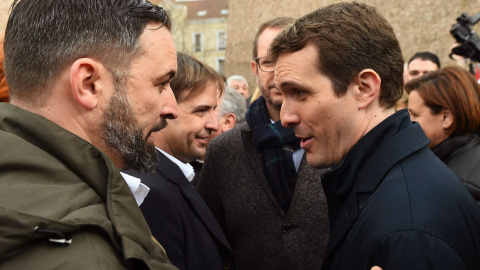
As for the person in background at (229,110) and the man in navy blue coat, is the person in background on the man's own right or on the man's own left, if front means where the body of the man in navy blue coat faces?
on the man's own right

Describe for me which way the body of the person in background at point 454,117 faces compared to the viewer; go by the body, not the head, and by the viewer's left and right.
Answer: facing to the left of the viewer

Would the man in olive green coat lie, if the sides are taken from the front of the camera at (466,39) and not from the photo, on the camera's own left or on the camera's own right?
on the camera's own left

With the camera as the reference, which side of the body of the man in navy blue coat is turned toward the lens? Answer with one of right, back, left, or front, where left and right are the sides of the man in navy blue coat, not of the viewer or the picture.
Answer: left

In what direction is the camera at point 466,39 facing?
to the viewer's left

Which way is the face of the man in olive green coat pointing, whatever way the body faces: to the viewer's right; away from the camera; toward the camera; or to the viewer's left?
to the viewer's right

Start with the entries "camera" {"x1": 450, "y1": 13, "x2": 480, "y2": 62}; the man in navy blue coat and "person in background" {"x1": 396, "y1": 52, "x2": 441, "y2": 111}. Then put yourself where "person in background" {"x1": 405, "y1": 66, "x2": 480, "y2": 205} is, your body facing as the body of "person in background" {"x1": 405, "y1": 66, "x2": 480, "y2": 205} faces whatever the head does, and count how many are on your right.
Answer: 2

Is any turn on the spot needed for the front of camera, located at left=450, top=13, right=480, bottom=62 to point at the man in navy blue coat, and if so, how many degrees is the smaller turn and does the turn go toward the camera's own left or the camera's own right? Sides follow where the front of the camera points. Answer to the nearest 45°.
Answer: approximately 90° to the camera's own left
